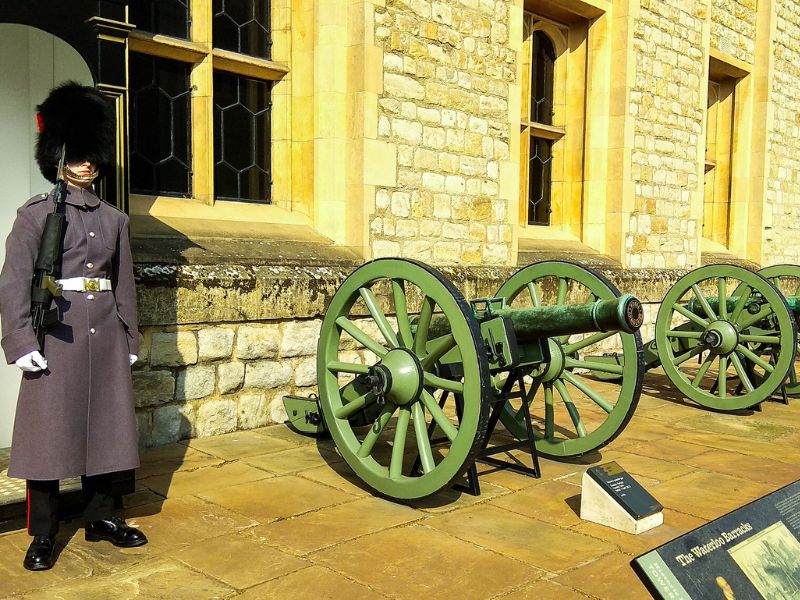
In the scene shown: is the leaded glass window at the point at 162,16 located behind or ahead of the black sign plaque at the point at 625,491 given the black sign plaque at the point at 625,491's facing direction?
behind

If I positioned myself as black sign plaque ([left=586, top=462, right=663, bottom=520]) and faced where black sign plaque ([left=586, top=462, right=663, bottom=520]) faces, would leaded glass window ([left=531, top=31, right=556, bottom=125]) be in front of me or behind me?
behind

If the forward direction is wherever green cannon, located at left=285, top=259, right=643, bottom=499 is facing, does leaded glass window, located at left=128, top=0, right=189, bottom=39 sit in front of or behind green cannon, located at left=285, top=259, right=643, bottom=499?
behind

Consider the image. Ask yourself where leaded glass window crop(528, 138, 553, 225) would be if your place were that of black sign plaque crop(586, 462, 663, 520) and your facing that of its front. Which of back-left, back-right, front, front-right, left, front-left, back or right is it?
back-left

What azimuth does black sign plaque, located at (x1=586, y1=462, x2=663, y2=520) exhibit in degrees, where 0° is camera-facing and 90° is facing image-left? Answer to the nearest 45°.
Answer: approximately 315°

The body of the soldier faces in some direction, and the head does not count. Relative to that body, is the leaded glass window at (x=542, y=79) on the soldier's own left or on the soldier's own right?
on the soldier's own left

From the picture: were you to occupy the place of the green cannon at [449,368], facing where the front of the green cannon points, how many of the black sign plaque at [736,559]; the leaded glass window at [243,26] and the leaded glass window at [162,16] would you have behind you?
2

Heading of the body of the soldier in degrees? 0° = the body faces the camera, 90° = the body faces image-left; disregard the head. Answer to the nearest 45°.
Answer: approximately 315°

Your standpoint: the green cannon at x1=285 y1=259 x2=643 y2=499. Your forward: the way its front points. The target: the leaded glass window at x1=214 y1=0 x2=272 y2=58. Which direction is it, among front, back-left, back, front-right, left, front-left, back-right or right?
back
